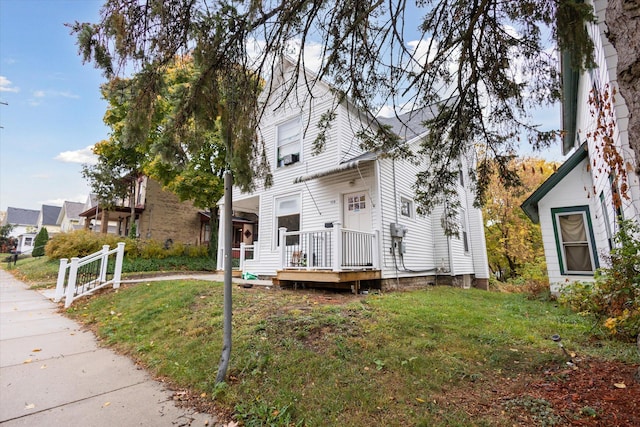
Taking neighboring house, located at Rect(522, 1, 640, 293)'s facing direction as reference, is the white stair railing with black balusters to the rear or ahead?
ahead

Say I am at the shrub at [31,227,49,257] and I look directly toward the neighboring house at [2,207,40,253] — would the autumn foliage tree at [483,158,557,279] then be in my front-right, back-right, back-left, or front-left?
back-right

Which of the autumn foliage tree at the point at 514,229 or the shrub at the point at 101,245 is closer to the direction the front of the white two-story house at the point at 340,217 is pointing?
the shrub

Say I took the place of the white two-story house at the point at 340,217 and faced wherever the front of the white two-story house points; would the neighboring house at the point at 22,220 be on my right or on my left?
on my right

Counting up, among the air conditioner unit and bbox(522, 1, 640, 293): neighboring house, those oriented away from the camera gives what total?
0

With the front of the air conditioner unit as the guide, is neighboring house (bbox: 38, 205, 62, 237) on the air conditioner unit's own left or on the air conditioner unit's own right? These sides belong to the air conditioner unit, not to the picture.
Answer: on the air conditioner unit's own right

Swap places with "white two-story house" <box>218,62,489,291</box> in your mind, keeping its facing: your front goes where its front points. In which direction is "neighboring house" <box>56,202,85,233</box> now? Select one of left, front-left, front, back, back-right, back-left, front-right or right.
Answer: right

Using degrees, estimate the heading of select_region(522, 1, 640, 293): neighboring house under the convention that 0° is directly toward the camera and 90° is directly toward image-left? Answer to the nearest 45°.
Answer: approximately 45°

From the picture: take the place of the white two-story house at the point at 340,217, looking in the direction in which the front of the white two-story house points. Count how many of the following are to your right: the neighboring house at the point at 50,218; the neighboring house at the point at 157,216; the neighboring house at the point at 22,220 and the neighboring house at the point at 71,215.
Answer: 4

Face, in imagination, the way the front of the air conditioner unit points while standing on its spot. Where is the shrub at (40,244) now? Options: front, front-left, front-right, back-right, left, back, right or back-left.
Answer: right

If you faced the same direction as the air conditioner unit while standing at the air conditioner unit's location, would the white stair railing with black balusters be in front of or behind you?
in front

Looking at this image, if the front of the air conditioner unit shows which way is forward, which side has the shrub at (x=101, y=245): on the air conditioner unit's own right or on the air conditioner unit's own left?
on the air conditioner unit's own right

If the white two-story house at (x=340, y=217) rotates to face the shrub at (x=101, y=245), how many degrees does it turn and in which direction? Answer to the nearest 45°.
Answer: approximately 45° to its right

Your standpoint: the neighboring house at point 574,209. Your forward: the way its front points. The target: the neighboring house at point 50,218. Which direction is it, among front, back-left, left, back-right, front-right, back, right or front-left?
front-right

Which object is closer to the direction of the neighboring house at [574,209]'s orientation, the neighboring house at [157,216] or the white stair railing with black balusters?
the white stair railing with black balusters
